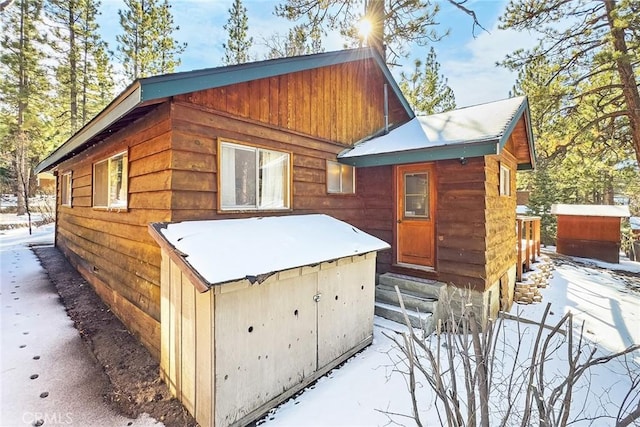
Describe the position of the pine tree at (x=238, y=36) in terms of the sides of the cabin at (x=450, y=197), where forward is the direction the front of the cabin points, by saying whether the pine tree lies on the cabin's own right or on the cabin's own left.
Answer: on the cabin's own right

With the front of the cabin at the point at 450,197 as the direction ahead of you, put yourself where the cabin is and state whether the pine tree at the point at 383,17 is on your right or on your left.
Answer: on your right

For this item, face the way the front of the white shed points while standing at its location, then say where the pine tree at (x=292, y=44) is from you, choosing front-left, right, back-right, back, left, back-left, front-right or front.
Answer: back-left

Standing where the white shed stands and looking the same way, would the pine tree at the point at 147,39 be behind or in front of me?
behind

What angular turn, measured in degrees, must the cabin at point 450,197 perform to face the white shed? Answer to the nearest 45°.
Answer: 0° — it already faces it

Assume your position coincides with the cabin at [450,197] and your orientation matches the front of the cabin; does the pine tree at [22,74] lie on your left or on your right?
on your right

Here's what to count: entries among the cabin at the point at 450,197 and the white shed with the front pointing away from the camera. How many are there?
0

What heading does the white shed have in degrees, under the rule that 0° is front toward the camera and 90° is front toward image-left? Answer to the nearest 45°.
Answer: approximately 315°

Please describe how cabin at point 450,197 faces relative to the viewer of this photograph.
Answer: facing the viewer and to the left of the viewer

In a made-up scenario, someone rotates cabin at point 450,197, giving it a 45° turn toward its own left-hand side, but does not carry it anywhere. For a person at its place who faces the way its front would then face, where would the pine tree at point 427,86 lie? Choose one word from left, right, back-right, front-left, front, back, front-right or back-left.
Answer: back

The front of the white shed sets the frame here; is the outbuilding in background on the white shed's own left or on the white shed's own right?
on the white shed's own left
